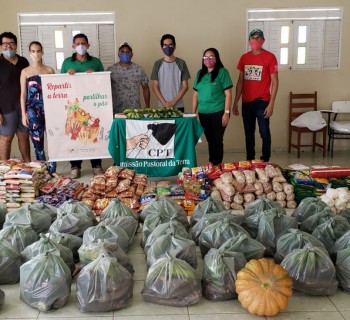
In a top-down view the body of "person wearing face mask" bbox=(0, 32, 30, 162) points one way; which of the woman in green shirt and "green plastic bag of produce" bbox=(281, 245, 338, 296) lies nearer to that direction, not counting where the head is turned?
the green plastic bag of produce

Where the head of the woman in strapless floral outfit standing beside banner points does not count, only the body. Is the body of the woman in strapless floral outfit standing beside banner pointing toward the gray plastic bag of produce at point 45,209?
yes

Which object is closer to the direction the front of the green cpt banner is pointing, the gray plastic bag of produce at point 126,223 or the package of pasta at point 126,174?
the gray plastic bag of produce

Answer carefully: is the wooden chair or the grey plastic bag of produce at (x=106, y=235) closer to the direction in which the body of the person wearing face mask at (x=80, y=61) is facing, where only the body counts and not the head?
the grey plastic bag of produce

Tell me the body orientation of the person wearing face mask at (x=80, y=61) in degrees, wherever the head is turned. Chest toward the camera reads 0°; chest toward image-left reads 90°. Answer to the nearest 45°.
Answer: approximately 0°

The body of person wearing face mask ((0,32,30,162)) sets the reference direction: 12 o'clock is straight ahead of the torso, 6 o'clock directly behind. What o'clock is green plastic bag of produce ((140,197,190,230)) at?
The green plastic bag of produce is roughly at 11 o'clock from the person wearing face mask.
